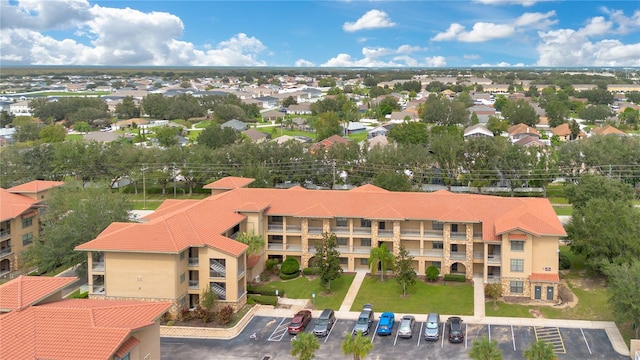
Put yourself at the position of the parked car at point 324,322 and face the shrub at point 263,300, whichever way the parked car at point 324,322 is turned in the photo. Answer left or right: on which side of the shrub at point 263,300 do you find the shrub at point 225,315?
left

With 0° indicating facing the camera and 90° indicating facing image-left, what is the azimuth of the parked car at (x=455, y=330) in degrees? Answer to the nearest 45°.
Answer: approximately 180°

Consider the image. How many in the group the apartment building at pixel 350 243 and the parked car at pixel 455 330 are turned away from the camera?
1

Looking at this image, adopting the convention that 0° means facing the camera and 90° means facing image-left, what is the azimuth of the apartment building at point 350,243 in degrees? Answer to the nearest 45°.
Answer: approximately 0°

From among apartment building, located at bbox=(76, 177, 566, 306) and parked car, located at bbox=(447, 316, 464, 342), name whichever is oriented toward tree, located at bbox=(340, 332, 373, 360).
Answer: the apartment building

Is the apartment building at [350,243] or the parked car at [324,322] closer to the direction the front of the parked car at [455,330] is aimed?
the apartment building

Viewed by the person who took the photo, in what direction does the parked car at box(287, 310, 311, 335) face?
facing away from the viewer and to the right of the viewer

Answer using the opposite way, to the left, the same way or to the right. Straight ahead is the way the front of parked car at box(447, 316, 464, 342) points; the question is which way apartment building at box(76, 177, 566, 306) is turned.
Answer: the opposite way

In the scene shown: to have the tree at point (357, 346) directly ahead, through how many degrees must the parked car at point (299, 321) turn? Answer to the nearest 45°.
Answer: approximately 135° to its right

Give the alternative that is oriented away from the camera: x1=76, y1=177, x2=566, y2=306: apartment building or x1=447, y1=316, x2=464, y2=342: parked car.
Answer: the parked car

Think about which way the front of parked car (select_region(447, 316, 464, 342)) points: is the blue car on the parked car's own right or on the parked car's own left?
on the parked car's own left
